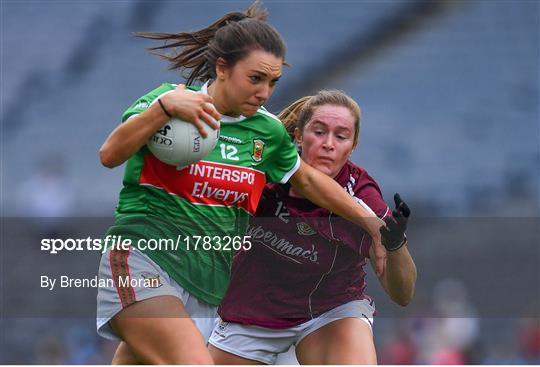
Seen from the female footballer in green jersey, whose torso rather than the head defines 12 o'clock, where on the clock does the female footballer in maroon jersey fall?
The female footballer in maroon jersey is roughly at 9 o'clock from the female footballer in green jersey.

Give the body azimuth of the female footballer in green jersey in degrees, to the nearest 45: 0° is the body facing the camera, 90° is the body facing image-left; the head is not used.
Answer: approximately 315°
